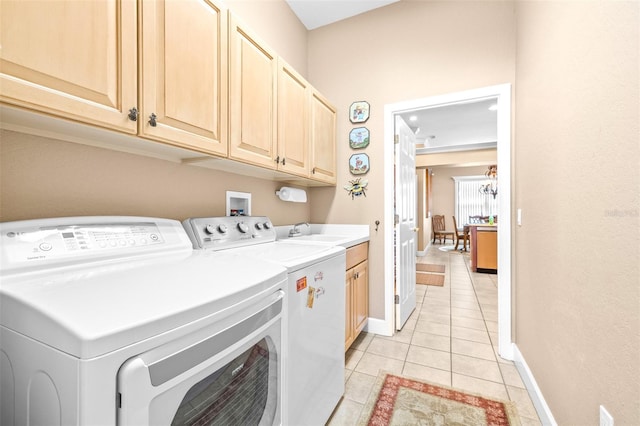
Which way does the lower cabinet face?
to the viewer's right

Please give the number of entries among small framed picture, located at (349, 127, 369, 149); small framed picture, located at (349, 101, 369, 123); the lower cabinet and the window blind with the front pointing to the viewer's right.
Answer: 1

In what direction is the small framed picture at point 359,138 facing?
toward the camera

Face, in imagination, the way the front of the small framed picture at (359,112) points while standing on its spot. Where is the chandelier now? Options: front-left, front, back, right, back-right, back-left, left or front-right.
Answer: back-left

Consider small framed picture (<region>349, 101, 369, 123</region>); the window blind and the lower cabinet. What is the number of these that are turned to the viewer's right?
1

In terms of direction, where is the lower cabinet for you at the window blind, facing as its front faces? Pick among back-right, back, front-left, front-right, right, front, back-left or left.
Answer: front

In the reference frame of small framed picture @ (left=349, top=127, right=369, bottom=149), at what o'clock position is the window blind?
The window blind is roughly at 7 o'clock from the small framed picture.

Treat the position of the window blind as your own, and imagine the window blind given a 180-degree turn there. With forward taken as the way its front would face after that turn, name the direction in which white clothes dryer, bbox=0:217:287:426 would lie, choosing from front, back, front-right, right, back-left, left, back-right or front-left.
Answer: back

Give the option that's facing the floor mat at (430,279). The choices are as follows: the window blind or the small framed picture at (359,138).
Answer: the window blind

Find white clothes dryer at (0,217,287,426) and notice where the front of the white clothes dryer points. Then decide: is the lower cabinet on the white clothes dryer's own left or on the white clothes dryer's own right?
on the white clothes dryer's own left

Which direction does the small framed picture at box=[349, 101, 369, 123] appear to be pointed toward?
toward the camera

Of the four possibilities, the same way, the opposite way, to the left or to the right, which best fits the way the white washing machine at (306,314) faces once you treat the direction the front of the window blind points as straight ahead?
to the left

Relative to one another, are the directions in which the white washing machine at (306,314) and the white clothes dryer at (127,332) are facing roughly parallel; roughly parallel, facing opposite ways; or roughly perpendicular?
roughly parallel

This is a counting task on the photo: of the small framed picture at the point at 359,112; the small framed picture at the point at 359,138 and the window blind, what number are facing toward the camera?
3

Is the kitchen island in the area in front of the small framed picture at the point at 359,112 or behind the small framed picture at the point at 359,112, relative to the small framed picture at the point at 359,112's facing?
behind

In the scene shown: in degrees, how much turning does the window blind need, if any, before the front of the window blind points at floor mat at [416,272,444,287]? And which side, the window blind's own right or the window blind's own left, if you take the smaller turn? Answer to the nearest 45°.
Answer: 0° — it already faces it

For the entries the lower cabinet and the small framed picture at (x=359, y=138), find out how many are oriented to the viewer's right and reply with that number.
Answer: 1

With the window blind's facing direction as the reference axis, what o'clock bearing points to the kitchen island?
The kitchen island is roughly at 12 o'clock from the window blind.
